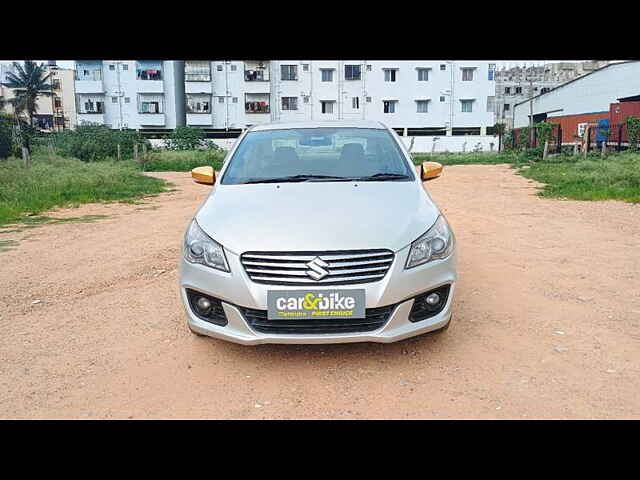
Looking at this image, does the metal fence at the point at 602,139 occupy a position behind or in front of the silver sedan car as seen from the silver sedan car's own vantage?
behind

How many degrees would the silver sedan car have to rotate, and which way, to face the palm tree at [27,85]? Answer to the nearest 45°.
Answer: approximately 135° to its right

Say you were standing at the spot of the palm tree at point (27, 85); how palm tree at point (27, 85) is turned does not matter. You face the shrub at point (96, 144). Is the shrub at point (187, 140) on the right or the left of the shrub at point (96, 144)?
left

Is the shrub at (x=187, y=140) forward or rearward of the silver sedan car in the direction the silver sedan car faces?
rearward

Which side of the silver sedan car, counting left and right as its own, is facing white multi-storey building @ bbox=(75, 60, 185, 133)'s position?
back

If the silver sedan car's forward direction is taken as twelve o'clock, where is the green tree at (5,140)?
The green tree is roughly at 5 o'clock from the silver sedan car.

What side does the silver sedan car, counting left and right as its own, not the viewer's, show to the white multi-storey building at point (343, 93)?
back

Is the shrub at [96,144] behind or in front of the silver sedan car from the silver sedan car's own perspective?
behind

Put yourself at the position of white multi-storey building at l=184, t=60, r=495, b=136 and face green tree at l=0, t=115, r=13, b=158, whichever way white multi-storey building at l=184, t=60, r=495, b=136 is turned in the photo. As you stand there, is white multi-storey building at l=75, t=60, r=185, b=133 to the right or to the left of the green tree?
right

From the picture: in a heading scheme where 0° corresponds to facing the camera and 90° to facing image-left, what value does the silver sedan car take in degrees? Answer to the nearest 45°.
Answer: approximately 0°
